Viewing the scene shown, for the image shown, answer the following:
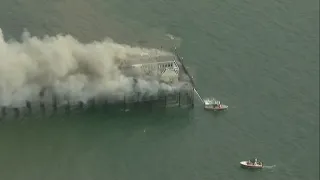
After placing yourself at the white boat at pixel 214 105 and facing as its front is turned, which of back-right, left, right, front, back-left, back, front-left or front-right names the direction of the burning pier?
back

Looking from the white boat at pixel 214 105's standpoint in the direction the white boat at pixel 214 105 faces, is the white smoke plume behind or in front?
behind

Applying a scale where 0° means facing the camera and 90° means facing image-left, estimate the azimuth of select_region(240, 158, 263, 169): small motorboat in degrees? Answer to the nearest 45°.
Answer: approximately 90°

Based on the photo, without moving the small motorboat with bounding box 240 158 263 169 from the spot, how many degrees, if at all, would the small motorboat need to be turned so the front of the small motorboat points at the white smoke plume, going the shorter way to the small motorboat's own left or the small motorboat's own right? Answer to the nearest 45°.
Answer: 0° — it already faces it

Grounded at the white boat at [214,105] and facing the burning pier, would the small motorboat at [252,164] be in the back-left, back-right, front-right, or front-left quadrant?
back-left
